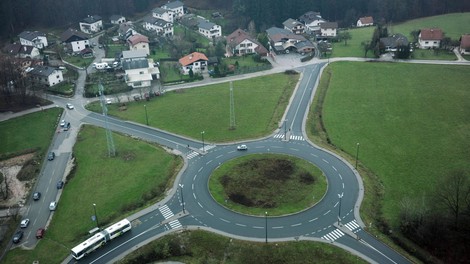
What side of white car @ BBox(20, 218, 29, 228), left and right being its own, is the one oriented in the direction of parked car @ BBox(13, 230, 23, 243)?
front

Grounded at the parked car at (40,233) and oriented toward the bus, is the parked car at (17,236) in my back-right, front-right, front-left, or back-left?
back-right

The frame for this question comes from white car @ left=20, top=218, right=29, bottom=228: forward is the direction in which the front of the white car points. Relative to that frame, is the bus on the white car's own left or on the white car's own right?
on the white car's own left

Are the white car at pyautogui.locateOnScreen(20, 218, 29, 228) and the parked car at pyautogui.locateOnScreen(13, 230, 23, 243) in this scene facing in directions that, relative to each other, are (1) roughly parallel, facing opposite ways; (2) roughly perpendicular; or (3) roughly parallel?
roughly parallel

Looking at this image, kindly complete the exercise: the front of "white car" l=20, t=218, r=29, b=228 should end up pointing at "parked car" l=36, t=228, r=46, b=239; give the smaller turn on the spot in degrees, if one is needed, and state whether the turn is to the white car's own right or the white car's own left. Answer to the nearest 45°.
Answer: approximately 45° to the white car's own left

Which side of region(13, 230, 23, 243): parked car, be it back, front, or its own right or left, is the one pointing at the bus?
left

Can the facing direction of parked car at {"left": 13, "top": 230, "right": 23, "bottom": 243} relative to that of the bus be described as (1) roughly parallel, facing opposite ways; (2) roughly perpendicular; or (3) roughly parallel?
roughly parallel

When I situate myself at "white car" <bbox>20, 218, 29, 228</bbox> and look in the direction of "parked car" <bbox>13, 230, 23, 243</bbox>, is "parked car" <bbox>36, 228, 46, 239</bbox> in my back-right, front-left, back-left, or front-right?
front-left
